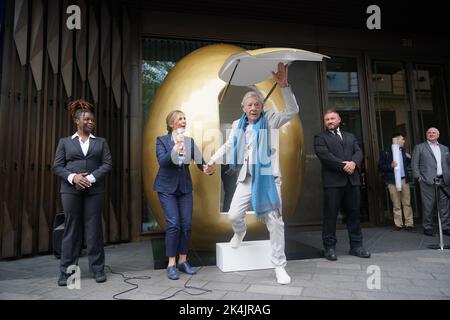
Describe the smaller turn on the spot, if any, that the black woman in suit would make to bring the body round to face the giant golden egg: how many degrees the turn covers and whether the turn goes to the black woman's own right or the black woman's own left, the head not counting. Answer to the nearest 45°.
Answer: approximately 90° to the black woman's own left

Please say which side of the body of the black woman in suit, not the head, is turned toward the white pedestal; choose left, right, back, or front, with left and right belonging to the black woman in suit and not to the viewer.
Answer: left

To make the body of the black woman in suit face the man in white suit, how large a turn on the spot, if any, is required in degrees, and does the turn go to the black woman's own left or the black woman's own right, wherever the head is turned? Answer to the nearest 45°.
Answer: approximately 45° to the black woman's own left

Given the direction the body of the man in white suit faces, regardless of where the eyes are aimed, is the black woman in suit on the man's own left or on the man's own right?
on the man's own right

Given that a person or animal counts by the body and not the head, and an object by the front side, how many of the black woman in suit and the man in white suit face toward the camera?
2

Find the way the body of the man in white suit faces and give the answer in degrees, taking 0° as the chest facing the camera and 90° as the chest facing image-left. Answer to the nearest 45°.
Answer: approximately 0°

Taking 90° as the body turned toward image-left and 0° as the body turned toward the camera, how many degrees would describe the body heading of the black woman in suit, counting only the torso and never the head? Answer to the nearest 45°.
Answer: approximately 0°
